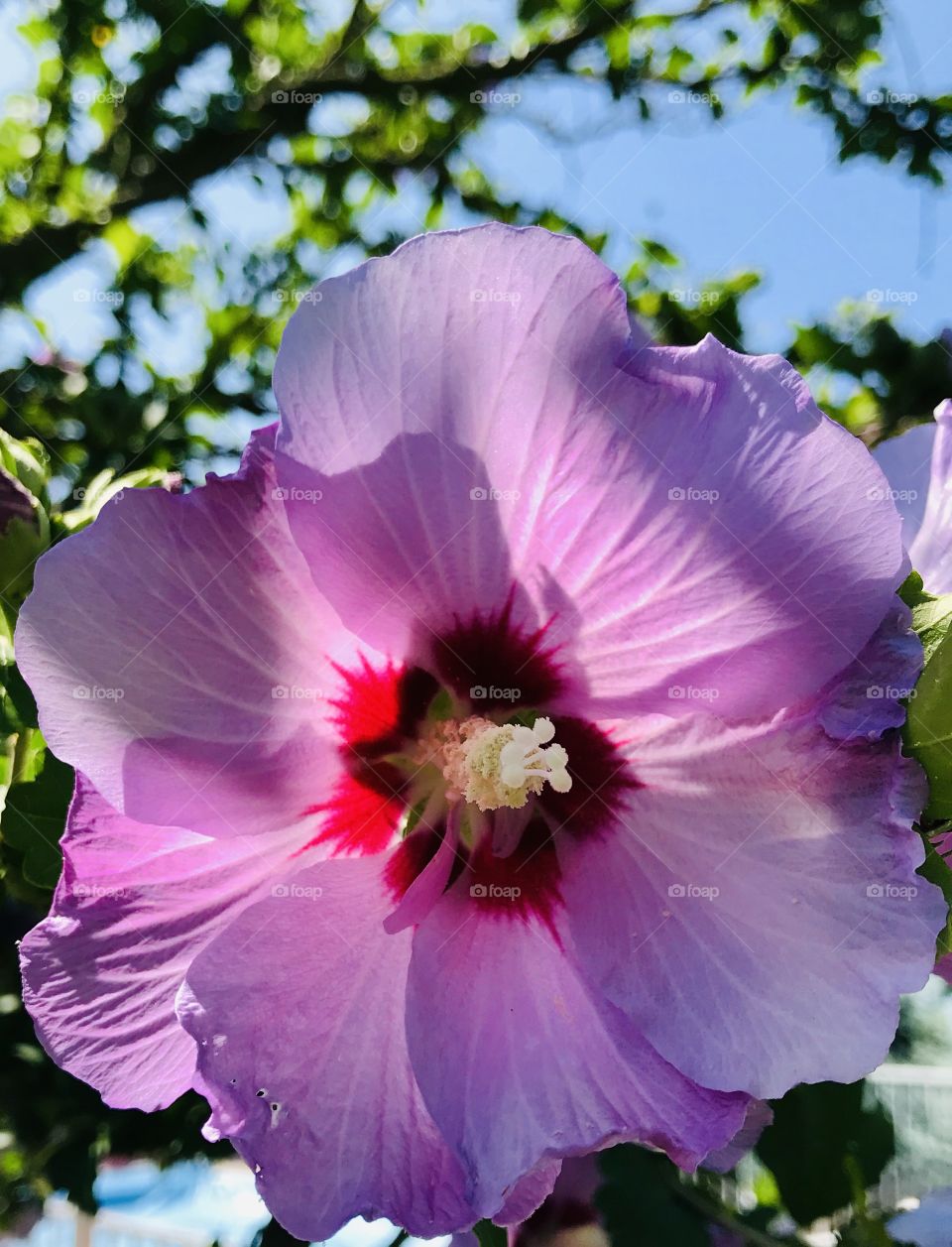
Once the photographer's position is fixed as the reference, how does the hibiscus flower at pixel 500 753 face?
facing the viewer
